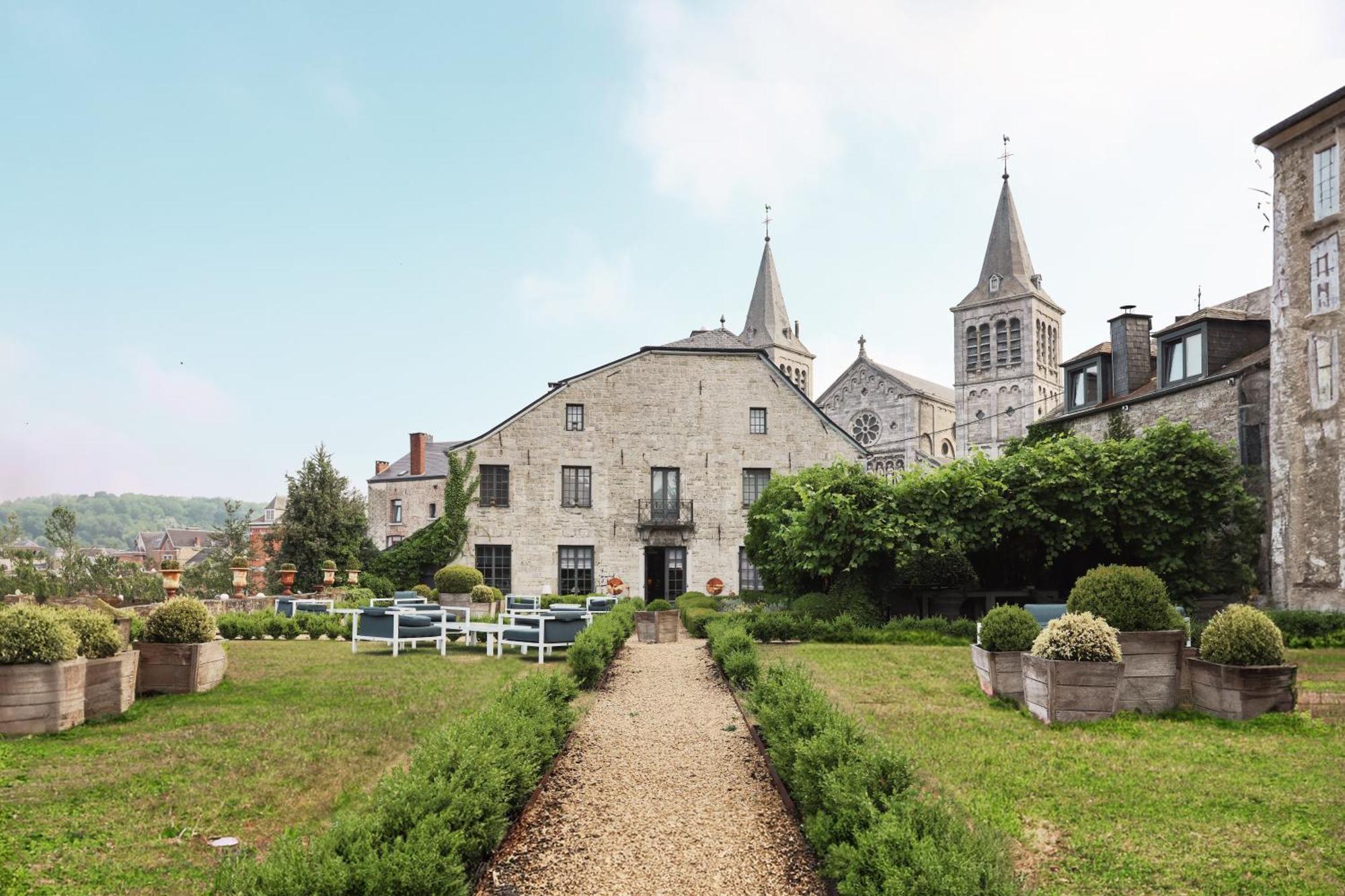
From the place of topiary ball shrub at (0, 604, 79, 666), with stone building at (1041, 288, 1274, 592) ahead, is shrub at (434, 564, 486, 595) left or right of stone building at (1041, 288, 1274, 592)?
left

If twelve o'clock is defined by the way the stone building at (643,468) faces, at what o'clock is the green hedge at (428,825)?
The green hedge is roughly at 12 o'clock from the stone building.

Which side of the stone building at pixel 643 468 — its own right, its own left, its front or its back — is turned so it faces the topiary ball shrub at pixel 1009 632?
front

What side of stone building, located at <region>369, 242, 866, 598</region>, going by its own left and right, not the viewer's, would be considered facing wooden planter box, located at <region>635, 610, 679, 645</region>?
front

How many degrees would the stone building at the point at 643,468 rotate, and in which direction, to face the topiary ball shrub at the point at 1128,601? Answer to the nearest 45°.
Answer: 0° — it already faces it

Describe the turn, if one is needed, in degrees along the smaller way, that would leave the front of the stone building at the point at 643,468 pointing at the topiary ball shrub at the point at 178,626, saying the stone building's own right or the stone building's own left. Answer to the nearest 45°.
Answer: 0° — it already faces it

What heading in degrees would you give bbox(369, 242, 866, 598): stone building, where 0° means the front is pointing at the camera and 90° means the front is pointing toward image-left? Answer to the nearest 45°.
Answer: approximately 0°

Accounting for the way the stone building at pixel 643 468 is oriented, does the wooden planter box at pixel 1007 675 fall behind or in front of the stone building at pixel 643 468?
in front

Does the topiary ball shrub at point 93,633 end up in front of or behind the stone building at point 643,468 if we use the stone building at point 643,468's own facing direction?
in front

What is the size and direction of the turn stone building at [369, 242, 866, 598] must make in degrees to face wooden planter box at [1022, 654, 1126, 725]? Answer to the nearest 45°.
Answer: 0° — it already faces it

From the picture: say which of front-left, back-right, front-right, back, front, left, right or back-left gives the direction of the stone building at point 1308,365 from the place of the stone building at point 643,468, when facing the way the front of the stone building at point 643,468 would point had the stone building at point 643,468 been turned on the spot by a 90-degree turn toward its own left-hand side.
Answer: front-right
